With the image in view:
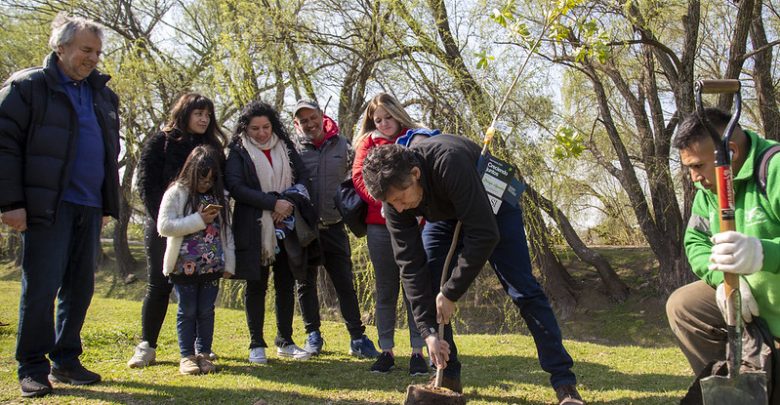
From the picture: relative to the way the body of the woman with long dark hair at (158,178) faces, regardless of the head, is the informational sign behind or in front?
in front

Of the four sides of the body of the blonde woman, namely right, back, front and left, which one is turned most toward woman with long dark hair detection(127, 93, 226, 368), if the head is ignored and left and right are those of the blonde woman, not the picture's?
right

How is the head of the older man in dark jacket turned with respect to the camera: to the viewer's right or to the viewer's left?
to the viewer's right

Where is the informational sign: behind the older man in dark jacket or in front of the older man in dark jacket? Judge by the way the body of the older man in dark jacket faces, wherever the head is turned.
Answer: in front

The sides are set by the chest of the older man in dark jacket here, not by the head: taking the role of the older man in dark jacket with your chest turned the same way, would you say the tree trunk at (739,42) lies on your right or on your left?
on your left

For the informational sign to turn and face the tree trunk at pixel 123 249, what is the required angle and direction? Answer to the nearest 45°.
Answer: approximately 135° to its right

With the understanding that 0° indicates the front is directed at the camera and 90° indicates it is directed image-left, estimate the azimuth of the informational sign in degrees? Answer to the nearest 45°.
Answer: approximately 0°

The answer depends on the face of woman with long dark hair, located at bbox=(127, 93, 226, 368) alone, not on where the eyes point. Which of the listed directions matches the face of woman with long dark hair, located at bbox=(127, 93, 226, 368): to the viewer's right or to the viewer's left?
to the viewer's right

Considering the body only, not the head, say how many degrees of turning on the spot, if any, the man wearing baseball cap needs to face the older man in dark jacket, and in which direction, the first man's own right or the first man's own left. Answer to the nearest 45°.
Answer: approximately 45° to the first man's own right

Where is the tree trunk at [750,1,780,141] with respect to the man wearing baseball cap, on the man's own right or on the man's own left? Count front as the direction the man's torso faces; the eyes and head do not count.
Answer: on the man's own left

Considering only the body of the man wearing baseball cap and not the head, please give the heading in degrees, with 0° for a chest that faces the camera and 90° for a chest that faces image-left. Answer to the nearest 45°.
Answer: approximately 0°
